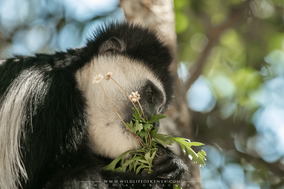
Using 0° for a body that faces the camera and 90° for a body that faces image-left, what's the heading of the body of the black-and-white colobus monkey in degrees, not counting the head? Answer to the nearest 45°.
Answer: approximately 270°
